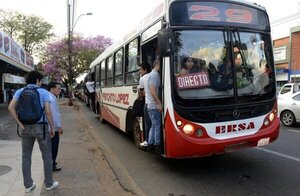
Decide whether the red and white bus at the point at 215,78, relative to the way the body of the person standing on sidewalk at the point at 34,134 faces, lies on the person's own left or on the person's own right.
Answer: on the person's own right

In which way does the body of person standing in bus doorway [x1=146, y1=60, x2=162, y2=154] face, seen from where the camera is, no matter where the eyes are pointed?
to the viewer's right

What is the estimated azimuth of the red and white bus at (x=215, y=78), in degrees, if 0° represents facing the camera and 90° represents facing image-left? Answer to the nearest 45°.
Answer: approximately 315°

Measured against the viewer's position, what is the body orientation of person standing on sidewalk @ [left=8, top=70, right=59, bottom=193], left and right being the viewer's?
facing away from the viewer and to the right of the viewer

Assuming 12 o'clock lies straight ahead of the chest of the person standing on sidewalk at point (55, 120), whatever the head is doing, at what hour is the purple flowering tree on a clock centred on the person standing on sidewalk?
The purple flowering tree is roughly at 9 o'clock from the person standing on sidewalk.

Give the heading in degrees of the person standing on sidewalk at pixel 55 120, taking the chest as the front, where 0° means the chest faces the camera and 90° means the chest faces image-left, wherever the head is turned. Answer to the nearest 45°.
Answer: approximately 270°

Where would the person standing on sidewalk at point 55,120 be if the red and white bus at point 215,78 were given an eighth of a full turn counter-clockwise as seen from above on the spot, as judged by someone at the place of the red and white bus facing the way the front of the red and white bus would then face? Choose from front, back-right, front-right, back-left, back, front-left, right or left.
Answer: right
